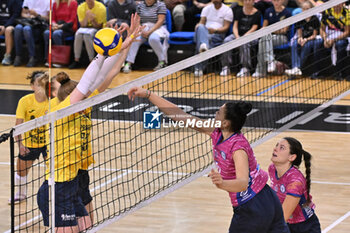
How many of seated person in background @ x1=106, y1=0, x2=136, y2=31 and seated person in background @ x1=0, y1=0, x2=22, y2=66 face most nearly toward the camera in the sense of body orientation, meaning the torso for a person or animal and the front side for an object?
2

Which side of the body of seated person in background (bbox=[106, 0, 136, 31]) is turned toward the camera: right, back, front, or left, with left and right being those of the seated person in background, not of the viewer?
front

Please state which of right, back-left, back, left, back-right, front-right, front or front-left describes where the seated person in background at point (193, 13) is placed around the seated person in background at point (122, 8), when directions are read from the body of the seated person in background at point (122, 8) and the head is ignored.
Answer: left

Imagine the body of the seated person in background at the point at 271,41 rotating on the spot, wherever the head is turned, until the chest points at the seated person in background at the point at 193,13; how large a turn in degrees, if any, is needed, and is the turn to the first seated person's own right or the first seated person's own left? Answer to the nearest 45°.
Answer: approximately 90° to the first seated person's own right

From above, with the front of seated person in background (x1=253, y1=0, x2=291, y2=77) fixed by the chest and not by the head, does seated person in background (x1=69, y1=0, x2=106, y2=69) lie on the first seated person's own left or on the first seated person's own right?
on the first seated person's own right

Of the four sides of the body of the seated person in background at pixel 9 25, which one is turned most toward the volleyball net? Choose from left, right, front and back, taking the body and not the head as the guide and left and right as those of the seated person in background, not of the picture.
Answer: front

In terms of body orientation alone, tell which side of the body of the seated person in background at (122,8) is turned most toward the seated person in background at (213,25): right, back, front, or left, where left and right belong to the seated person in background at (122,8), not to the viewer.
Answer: left

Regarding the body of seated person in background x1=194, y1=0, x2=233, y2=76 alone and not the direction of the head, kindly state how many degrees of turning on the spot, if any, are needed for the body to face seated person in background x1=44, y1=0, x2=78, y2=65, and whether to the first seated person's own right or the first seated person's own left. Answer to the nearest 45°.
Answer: approximately 45° to the first seated person's own right

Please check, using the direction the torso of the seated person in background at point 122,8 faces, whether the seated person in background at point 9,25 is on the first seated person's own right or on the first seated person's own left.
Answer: on the first seated person's own right

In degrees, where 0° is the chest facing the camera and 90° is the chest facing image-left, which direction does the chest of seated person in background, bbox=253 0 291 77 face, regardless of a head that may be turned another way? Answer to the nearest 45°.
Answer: approximately 45°

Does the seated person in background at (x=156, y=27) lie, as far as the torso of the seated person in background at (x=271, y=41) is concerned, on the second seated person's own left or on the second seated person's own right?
on the second seated person's own right
